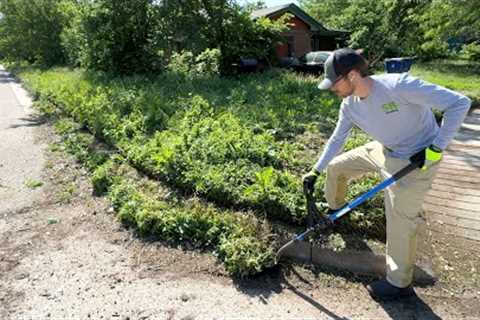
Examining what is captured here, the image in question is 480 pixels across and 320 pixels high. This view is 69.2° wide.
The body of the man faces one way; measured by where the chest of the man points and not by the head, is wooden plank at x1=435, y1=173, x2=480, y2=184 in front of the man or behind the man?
behind

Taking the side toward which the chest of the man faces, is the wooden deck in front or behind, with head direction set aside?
behind

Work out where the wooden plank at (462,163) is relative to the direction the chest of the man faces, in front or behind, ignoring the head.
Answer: behind

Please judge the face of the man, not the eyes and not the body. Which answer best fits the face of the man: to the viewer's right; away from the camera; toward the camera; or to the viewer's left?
to the viewer's left

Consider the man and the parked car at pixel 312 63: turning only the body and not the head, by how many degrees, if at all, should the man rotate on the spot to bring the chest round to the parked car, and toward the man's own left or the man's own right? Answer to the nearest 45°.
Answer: approximately 135° to the man's own right

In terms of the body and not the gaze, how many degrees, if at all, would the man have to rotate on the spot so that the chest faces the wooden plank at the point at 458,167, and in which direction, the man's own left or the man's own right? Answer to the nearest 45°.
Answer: approximately 135° to the man's own right

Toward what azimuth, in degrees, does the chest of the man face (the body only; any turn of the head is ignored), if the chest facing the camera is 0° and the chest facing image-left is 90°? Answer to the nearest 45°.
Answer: approximately 45°
